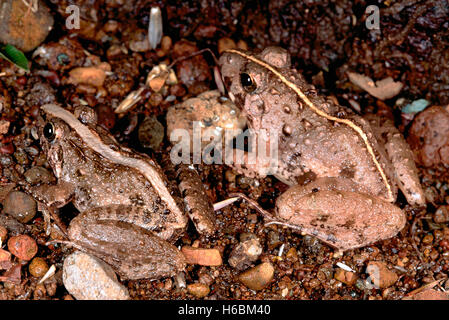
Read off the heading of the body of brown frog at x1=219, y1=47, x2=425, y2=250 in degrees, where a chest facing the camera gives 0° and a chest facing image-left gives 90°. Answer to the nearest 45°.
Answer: approximately 135°

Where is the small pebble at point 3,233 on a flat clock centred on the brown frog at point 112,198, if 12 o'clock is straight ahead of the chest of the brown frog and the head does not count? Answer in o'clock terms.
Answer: The small pebble is roughly at 11 o'clock from the brown frog.

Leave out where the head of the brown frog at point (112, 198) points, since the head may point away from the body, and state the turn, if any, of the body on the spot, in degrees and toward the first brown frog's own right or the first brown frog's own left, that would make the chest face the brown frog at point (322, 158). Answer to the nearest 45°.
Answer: approximately 135° to the first brown frog's own right

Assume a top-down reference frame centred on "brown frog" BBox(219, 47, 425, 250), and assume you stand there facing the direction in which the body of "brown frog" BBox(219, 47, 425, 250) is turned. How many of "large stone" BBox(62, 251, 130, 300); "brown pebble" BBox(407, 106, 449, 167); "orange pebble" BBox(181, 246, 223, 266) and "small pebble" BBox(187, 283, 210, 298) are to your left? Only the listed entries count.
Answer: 3

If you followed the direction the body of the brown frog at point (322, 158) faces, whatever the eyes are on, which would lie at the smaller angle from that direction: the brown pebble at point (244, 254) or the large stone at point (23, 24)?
the large stone

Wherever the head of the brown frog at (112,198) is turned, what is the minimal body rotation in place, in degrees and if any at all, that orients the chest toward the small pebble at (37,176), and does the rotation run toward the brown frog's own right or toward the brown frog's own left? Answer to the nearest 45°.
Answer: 0° — it already faces it

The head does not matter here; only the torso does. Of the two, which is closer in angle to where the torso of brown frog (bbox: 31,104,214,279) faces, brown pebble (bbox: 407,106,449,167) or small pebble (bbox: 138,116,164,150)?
the small pebble

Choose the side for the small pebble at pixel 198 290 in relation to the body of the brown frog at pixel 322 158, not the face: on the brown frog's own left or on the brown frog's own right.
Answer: on the brown frog's own left

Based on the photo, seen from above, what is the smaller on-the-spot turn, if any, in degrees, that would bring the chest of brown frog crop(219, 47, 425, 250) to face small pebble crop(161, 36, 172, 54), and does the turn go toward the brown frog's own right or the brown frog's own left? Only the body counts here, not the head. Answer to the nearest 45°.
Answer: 0° — it already faces it

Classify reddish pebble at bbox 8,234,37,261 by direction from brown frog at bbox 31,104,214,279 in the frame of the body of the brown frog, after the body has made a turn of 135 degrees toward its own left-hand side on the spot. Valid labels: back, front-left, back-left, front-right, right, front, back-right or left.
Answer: right

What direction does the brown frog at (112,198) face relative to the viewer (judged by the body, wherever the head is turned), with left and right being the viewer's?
facing away from the viewer and to the left of the viewer

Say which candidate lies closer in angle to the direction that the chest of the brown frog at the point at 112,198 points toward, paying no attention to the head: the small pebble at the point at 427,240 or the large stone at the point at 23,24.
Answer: the large stone

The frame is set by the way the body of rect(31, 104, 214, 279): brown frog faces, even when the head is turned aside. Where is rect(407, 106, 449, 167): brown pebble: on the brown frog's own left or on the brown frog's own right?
on the brown frog's own right

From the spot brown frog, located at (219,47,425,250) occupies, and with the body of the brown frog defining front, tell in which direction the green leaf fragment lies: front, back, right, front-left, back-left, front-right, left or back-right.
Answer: front-left
